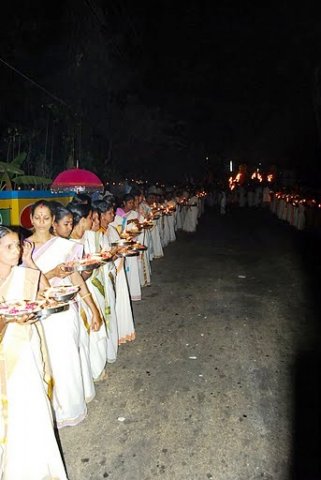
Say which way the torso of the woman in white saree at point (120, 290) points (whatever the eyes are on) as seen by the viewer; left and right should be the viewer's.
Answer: facing to the right of the viewer

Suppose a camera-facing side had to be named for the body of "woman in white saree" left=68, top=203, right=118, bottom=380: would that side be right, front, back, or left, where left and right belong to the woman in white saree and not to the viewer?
right

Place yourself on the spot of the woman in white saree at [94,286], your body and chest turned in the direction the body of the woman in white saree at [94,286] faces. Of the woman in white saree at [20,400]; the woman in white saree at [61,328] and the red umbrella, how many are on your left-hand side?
1

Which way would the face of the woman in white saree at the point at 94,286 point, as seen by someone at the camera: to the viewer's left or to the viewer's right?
to the viewer's right

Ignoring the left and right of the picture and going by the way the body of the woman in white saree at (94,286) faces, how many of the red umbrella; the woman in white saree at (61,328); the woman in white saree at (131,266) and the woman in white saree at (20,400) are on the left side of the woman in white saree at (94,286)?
2

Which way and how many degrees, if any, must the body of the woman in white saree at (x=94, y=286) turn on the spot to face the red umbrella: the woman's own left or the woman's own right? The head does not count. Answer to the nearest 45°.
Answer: approximately 90° to the woman's own left

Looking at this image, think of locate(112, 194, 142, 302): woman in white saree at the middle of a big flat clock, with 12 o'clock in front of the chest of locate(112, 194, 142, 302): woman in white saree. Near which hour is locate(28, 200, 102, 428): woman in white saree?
locate(28, 200, 102, 428): woman in white saree is roughly at 2 o'clock from locate(112, 194, 142, 302): woman in white saree.

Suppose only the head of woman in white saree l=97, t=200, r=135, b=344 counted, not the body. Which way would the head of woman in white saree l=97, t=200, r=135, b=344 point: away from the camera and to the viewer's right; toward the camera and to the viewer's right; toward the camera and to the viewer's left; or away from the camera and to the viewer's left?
toward the camera and to the viewer's right

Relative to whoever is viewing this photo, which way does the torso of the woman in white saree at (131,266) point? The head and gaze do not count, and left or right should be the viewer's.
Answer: facing the viewer and to the right of the viewer

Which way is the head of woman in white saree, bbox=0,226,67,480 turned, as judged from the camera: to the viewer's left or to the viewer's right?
to the viewer's right

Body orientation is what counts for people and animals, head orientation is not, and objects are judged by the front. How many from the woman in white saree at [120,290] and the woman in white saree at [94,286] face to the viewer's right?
2

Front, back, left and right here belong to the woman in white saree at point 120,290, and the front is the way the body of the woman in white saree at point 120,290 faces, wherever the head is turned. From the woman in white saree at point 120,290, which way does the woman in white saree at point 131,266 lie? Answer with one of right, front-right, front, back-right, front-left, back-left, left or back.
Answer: left
